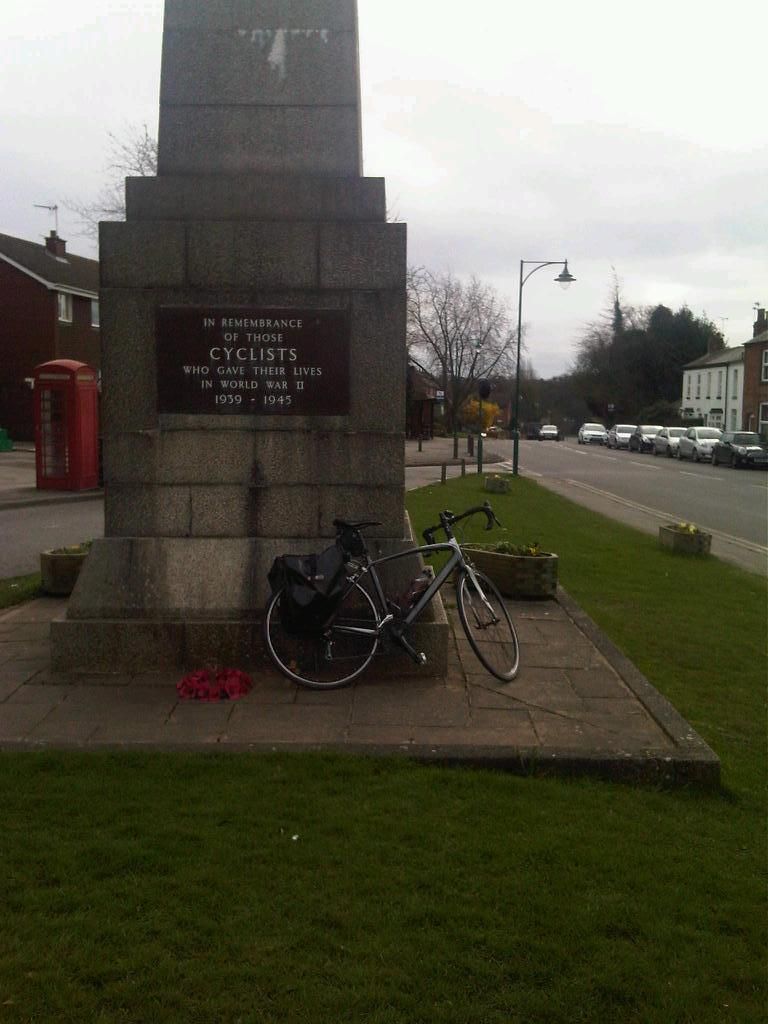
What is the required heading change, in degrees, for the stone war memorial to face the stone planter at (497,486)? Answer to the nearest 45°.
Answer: approximately 180°

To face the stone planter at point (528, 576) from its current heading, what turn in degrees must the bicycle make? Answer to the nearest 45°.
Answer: approximately 45° to its left

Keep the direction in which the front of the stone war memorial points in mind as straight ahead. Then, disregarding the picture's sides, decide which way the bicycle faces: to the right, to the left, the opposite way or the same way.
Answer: to the left

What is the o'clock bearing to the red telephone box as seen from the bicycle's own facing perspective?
The red telephone box is roughly at 8 o'clock from the bicycle.

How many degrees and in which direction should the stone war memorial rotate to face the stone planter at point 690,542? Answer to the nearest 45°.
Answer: approximately 135° to its left

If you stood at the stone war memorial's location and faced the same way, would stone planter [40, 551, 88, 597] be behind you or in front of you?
behind

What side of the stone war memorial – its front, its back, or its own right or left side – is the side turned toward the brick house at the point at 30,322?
back

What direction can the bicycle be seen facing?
to the viewer's right

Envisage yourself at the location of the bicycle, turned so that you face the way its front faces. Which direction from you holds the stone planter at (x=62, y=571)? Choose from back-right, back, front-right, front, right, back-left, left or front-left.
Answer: back-left

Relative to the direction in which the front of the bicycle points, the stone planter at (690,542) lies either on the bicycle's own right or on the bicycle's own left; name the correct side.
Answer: on the bicycle's own left

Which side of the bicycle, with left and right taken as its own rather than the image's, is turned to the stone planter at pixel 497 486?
left

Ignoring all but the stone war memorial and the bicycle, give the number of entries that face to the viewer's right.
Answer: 1

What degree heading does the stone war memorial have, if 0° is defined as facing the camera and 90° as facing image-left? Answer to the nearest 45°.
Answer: approximately 0°

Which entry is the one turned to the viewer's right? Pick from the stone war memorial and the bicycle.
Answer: the bicycle

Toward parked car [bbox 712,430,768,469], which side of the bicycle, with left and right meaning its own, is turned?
left
